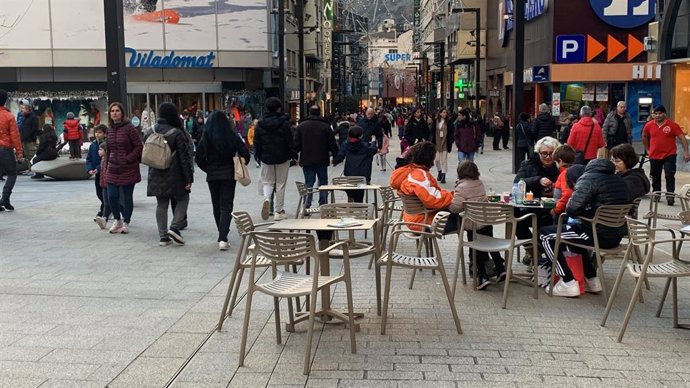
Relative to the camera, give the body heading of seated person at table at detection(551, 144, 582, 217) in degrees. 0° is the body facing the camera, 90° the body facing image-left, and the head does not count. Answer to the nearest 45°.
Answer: approximately 90°

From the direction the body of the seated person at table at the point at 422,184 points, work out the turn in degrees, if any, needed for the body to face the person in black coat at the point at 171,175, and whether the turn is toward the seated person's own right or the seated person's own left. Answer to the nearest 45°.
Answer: approximately 90° to the seated person's own left

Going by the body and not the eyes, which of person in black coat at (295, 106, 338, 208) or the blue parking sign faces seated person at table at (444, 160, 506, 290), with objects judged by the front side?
the blue parking sign

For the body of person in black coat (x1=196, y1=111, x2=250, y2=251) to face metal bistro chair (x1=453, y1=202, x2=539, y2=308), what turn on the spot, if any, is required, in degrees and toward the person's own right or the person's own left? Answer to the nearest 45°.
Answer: approximately 135° to the person's own right

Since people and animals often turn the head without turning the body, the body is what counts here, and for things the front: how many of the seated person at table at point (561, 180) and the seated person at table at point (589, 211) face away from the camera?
0

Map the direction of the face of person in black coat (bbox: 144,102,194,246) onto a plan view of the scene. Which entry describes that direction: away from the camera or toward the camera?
away from the camera

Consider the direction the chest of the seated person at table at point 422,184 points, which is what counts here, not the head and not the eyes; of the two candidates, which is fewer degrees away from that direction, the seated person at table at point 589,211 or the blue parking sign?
the blue parking sign

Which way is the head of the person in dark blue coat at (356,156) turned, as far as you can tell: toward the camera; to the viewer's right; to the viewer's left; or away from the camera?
away from the camera

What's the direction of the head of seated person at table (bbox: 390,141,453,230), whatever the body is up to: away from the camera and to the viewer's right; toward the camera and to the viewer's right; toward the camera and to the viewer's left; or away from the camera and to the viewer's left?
away from the camera and to the viewer's right

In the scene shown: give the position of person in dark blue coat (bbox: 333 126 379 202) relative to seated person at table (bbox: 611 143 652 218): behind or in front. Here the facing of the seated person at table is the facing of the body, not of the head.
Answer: in front

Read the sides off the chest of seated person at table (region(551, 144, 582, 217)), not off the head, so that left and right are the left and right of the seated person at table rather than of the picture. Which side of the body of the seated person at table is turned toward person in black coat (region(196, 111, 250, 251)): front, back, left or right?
front

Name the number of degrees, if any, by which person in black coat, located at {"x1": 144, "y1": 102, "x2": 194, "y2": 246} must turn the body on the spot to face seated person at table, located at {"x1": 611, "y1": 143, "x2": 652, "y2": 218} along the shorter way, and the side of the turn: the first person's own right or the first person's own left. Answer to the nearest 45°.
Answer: approximately 90° to the first person's own right

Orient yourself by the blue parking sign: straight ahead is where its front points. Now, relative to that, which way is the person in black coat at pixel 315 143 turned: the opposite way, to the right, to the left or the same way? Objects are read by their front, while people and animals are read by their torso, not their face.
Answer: the opposite way

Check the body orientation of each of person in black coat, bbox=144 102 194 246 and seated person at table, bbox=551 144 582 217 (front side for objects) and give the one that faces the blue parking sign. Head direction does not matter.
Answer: the person in black coat

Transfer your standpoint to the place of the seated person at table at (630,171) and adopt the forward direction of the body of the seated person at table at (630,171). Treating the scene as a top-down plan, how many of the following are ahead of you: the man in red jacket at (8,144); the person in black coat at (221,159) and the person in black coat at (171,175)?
3
